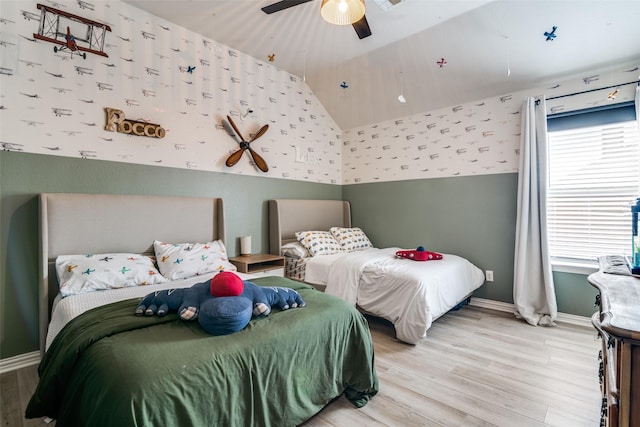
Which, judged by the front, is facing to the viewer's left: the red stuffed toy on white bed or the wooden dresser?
the wooden dresser

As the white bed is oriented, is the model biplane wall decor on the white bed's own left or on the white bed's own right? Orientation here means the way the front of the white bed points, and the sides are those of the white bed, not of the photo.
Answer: on the white bed's own right

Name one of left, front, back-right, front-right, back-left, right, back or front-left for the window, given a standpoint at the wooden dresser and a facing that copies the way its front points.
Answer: right

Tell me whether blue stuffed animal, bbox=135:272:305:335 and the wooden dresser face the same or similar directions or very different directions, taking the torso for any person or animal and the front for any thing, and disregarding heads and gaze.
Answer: very different directions

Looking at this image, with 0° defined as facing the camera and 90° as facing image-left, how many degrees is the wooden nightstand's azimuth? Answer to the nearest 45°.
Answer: approximately 315°

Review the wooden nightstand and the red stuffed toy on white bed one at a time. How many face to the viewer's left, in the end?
0

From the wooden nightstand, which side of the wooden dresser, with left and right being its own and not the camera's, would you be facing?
front

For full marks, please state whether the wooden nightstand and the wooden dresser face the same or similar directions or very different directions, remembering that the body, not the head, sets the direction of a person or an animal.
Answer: very different directions

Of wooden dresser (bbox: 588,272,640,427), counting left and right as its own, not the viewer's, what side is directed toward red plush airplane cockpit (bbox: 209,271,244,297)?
front

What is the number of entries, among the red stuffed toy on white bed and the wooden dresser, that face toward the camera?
1

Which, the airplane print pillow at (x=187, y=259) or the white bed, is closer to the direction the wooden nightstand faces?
the white bed

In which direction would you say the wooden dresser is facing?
to the viewer's left

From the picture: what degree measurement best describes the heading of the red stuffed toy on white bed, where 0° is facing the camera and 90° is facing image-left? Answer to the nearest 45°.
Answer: approximately 0°

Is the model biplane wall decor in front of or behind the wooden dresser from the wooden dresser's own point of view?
in front
